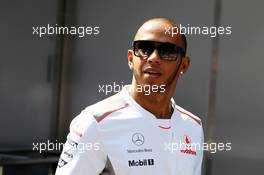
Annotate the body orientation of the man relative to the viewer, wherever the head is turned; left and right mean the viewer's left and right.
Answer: facing the viewer and to the right of the viewer
